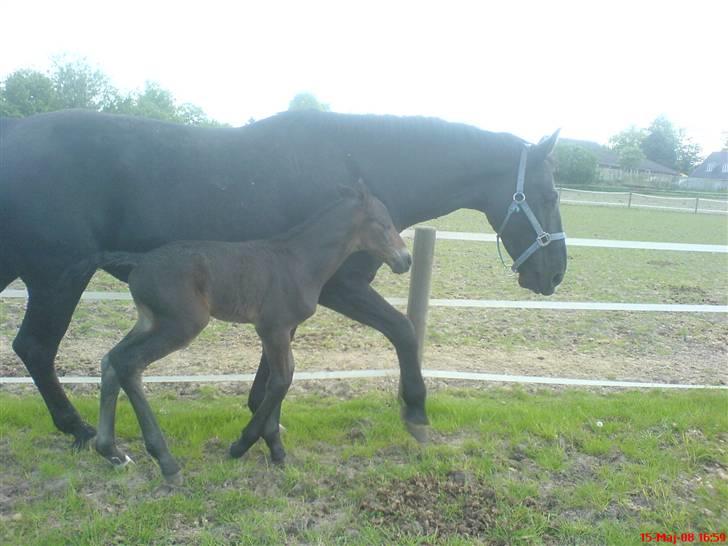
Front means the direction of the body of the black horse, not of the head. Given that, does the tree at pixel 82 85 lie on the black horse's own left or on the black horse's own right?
on the black horse's own left

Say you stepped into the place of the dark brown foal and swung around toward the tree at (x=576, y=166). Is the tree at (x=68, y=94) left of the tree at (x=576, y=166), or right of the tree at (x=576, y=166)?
left

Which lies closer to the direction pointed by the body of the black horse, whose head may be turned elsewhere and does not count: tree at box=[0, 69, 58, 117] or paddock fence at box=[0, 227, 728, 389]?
the paddock fence

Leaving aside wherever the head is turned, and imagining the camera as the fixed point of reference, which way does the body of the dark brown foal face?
to the viewer's right

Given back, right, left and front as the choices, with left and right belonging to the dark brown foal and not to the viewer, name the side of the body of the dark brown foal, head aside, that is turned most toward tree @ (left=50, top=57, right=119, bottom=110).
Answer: left

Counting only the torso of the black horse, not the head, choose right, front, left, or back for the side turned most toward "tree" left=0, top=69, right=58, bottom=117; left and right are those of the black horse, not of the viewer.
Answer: left

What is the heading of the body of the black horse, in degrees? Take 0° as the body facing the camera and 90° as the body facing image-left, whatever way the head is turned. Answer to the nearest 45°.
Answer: approximately 270°

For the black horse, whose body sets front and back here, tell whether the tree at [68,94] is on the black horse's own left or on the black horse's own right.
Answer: on the black horse's own left
